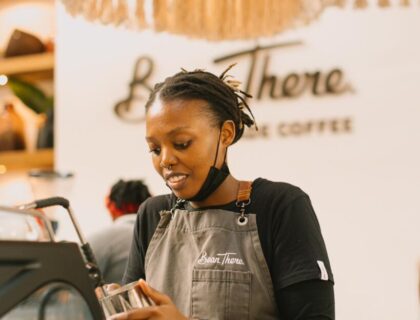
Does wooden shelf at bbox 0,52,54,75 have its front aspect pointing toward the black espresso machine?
yes

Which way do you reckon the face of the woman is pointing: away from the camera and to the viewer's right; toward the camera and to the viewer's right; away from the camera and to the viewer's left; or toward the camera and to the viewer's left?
toward the camera and to the viewer's left

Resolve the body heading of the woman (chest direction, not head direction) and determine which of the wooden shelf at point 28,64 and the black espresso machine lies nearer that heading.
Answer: the black espresso machine

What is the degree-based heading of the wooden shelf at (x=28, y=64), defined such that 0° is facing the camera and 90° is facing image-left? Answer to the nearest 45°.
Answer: approximately 0°

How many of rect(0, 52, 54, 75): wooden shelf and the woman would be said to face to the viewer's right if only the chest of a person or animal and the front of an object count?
0

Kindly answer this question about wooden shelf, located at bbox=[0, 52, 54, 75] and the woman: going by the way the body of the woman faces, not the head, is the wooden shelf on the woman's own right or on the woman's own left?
on the woman's own right

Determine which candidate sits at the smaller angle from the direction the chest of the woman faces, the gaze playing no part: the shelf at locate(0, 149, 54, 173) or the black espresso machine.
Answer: the black espresso machine

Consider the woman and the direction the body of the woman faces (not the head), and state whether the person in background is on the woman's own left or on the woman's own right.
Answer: on the woman's own right
